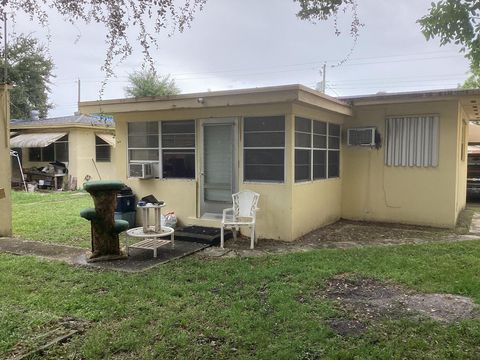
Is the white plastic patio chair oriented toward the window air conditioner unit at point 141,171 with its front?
no

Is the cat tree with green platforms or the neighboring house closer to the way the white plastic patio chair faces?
the cat tree with green platforms

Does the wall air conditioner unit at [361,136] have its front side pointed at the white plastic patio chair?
no

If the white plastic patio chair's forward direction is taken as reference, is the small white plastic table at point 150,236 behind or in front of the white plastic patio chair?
in front

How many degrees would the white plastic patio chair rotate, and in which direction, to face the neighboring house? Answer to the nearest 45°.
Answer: approximately 90° to its right

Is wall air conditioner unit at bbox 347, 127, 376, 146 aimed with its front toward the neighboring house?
no

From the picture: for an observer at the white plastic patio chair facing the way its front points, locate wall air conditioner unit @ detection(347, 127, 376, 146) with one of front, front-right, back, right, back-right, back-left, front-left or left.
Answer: back
